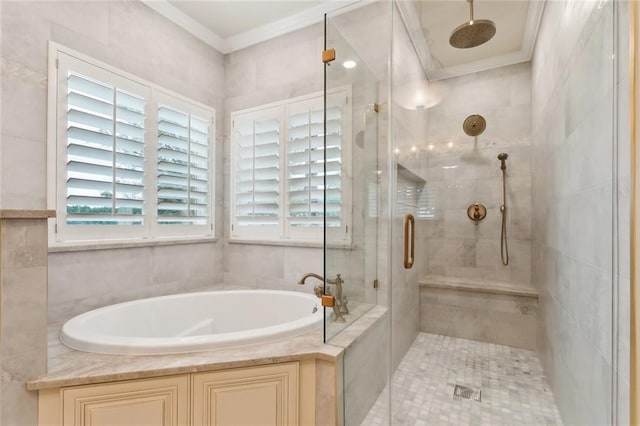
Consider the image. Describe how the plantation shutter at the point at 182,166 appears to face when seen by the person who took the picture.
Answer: facing the viewer and to the right of the viewer

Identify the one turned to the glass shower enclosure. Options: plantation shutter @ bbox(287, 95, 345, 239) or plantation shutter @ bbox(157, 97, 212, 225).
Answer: plantation shutter @ bbox(157, 97, 212, 225)

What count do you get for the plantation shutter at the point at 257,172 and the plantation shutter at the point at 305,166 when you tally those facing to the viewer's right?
0

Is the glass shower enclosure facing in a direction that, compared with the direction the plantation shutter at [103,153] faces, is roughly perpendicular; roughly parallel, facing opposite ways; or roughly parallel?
roughly perpendicular

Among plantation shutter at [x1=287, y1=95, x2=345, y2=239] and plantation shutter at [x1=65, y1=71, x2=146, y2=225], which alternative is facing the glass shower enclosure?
plantation shutter at [x1=65, y1=71, x2=146, y2=225]

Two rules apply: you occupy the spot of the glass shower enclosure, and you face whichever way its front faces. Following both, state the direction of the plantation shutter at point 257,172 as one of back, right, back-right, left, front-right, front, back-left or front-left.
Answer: right

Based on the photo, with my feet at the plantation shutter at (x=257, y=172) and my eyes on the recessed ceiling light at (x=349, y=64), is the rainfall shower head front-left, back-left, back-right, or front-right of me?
front-left

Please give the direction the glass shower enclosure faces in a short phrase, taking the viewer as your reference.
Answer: facing the viewer

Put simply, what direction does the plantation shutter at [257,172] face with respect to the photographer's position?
facing the viewer and to the left of the viewer

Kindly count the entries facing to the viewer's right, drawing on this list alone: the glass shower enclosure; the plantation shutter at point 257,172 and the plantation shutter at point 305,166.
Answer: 0

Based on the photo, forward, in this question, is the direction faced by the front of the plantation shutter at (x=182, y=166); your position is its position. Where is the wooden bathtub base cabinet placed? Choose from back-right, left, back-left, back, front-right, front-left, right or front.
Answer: front-right

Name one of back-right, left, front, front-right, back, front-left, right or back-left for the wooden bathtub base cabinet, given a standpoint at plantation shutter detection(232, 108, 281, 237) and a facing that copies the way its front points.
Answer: front-left

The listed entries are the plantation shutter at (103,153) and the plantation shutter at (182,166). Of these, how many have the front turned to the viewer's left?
0

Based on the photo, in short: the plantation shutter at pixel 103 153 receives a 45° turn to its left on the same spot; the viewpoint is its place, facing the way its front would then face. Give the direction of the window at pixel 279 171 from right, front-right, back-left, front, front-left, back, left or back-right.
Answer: front

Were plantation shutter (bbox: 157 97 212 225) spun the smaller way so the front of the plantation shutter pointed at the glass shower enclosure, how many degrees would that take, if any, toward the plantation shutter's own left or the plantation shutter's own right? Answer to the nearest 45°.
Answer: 0° — it already faces it

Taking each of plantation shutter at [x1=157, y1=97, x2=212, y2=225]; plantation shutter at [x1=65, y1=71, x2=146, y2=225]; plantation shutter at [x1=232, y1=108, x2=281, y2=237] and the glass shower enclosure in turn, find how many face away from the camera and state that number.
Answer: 0

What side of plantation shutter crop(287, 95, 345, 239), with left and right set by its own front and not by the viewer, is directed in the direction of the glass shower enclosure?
left
